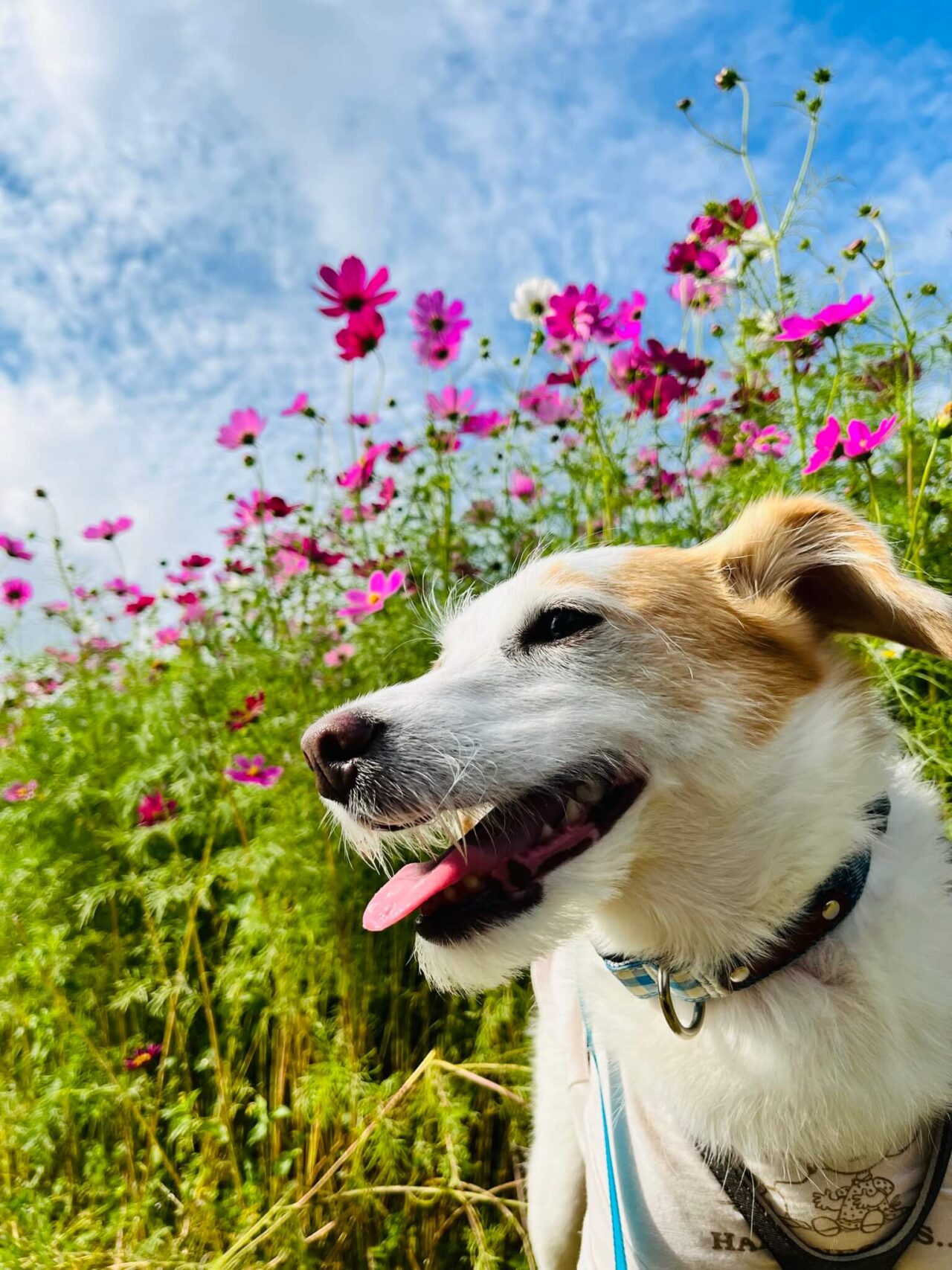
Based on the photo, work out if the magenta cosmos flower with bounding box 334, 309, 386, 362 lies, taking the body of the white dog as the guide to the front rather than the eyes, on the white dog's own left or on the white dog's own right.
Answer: on the white dog's own right

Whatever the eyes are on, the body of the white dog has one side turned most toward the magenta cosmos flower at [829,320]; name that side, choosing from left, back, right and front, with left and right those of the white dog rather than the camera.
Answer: back

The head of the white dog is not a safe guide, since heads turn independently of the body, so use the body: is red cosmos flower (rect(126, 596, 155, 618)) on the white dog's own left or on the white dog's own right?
on the white dog's own right

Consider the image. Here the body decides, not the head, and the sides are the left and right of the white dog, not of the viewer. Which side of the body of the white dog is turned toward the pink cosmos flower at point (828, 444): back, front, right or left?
back

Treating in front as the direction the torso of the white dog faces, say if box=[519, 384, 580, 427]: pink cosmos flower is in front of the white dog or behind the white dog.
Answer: behind

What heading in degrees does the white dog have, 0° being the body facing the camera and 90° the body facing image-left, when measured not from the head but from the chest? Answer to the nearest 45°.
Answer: approximately 45°

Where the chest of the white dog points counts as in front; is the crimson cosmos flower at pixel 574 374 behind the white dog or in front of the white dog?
behind

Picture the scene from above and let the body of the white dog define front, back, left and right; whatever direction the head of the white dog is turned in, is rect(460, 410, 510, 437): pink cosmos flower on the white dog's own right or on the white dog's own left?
on the white dog's own right
